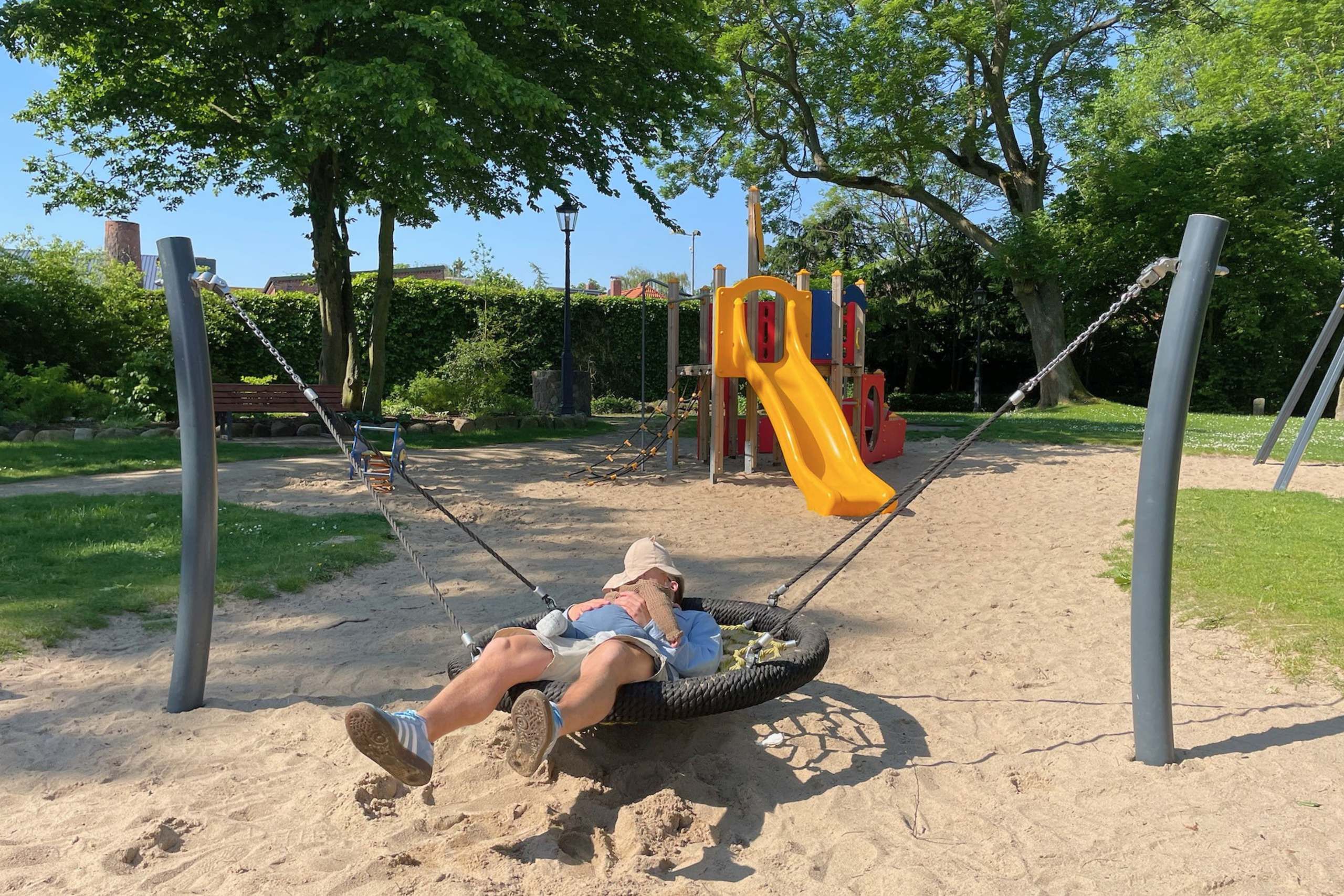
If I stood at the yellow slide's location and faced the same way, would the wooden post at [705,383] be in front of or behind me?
behind

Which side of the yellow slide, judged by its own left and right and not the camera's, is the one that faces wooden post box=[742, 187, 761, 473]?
back

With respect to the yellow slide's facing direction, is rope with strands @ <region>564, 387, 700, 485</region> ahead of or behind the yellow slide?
behind

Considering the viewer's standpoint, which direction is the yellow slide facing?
facing the viewer and to the right of the viewer

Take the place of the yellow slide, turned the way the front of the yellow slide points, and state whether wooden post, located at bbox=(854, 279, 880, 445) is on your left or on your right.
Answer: on your left

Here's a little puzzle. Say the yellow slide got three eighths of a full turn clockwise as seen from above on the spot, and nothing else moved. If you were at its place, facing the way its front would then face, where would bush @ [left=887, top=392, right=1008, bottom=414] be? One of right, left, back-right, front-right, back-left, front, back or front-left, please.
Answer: right

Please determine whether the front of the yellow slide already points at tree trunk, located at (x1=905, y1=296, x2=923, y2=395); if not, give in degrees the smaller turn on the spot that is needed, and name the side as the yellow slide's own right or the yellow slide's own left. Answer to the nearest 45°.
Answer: approximately 135° to the yellow slide's own left

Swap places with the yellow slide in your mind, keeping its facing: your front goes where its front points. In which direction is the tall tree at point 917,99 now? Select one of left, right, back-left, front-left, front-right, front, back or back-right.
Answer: back-left

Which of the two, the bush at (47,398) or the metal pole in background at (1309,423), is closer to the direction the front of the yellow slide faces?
the metal pole in background

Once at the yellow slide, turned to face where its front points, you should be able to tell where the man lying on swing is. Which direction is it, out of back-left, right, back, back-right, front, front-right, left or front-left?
front-right

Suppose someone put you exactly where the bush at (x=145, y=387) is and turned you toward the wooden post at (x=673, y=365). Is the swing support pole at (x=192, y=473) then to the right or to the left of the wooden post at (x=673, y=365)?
right

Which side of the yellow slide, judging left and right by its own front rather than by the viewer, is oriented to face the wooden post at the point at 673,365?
back

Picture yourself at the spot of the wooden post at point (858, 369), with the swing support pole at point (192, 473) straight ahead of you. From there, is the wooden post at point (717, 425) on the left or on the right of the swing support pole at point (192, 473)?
right

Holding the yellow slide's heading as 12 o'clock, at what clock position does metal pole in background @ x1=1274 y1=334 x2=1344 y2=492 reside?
The metal pole in background is roughly at 10 o'clock from the yellow slide.

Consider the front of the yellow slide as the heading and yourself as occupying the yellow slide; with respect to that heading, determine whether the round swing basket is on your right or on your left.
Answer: on your right
